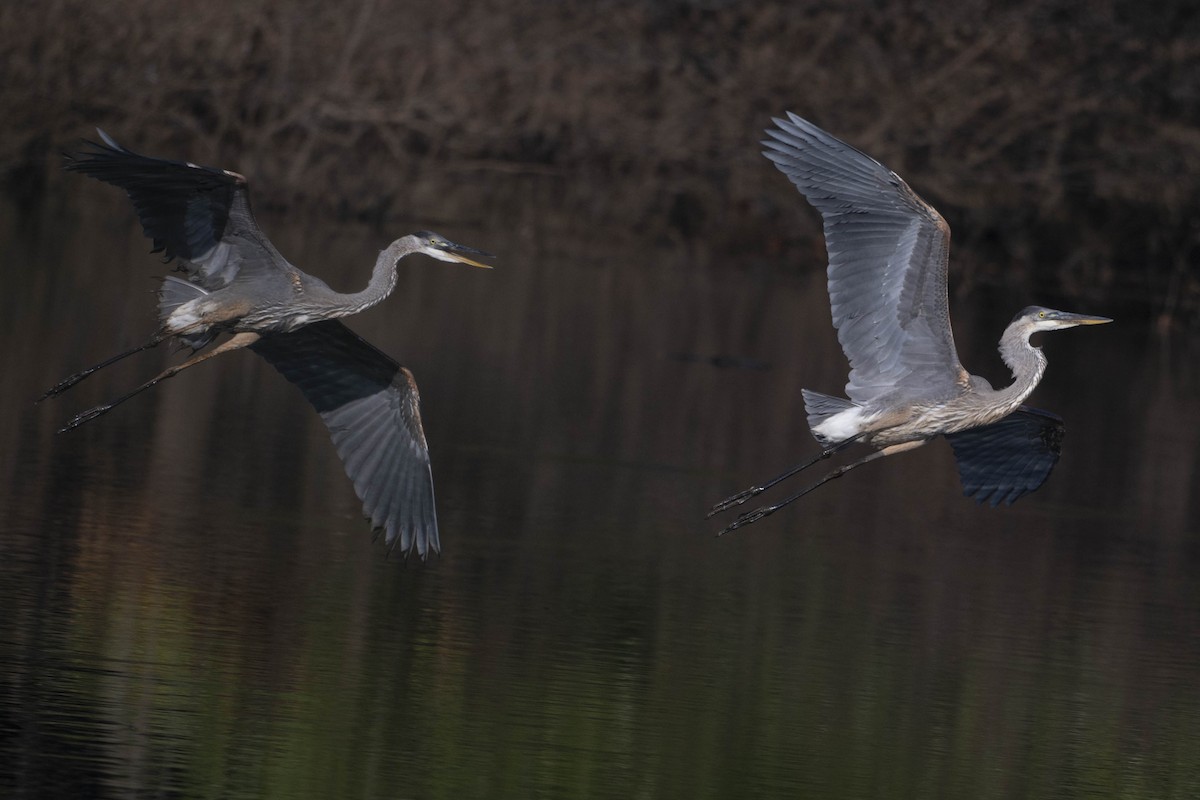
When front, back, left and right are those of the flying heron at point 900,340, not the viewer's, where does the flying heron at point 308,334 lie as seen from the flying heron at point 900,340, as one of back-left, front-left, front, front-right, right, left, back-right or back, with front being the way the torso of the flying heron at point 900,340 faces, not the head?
back

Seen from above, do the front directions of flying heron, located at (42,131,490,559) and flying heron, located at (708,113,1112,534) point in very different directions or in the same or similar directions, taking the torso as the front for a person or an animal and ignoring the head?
same or similar directions

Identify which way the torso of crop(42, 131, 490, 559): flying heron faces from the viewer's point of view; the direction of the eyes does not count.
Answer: to the viewer's right

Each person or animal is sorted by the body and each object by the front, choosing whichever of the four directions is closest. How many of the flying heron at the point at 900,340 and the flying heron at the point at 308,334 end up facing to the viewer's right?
2

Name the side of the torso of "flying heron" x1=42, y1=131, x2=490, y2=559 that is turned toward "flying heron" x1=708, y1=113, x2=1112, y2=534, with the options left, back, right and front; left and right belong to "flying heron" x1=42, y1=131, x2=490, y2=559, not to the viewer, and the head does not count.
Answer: front

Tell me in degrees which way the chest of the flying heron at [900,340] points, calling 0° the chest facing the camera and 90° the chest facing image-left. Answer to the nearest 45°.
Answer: approximately 270°
